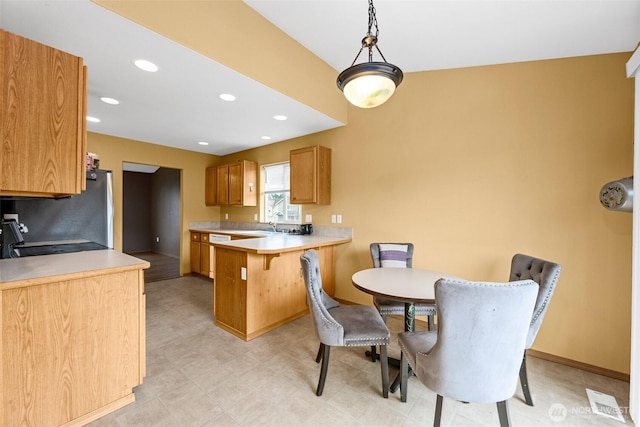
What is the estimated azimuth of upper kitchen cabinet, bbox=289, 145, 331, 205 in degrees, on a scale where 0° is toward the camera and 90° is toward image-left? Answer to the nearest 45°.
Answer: approximately 45°

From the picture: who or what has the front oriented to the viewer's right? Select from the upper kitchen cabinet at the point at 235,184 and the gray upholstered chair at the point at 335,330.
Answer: the gray upholstered chair

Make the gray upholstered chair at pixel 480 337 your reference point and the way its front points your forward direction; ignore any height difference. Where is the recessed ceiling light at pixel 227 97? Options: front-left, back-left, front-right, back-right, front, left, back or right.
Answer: front-left

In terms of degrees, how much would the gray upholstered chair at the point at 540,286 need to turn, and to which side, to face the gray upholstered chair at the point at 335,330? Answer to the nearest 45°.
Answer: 0° — it already faces it

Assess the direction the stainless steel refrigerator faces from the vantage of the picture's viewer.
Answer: facing to the right of the viewer

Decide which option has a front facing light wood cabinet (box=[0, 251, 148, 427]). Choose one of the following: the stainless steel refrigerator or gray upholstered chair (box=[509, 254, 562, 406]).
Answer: the gray upholstered chair

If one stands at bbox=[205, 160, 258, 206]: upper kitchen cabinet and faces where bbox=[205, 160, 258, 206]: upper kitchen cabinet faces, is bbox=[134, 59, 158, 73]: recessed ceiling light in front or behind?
in front

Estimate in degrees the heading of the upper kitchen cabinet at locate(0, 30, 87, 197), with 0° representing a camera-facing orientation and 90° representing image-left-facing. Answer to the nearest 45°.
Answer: approximately 270°

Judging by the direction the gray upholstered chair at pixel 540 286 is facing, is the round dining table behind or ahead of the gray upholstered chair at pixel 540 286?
ahead

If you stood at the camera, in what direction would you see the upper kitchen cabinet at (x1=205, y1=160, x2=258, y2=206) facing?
facing the viewer and to the left of the viewer

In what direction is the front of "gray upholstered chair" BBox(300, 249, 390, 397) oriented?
to the viewer's right

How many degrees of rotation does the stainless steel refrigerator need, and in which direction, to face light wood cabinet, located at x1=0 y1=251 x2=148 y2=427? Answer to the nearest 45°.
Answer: approximately 90° to its right
